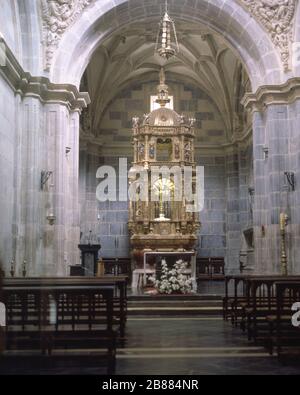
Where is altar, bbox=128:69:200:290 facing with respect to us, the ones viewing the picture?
facing the viewer

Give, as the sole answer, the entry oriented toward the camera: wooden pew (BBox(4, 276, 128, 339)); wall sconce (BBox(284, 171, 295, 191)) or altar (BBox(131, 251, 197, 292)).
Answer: the altar

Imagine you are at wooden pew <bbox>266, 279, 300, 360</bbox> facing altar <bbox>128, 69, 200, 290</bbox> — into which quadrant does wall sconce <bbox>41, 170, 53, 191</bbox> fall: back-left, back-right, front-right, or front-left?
front-left

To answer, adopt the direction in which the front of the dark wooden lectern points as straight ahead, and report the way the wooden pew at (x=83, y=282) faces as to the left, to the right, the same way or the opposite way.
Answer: the opposite way

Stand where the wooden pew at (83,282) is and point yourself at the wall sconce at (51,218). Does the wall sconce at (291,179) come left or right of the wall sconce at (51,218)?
right

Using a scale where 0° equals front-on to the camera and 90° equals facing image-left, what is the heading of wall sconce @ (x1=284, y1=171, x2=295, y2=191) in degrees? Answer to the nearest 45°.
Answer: approximately 90°

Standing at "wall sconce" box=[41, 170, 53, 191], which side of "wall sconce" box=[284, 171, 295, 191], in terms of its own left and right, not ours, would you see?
front

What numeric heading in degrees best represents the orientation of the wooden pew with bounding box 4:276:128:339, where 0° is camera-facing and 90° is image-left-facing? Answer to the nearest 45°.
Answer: approximately 180°

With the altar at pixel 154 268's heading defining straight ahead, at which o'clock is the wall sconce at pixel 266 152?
The wall sconce is roughly at 10 o'clock from the altar.
